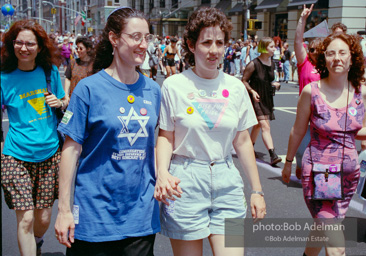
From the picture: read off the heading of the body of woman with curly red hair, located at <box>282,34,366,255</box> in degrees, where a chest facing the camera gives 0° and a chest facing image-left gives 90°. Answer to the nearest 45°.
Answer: approximately 0°

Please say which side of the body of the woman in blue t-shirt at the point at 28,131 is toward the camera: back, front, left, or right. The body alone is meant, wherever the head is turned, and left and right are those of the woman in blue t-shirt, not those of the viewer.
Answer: front

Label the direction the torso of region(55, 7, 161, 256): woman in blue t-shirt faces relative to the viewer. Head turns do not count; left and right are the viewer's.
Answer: facing the viewer and to the right of the viewer

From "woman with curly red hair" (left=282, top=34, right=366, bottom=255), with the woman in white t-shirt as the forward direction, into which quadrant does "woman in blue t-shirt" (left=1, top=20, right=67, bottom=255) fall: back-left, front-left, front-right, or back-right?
front-right

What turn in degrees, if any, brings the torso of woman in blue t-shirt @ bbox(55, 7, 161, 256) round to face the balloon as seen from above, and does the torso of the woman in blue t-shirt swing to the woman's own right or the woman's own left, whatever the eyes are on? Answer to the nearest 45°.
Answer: approximately 135° to the woman's own left

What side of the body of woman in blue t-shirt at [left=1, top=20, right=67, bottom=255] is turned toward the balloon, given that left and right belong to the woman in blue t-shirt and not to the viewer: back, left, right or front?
back

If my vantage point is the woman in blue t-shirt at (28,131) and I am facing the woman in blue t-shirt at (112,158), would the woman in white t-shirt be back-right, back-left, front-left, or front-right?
front-left

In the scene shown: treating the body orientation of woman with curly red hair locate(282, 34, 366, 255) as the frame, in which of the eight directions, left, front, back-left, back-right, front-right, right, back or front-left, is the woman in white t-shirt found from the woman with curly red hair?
front-right

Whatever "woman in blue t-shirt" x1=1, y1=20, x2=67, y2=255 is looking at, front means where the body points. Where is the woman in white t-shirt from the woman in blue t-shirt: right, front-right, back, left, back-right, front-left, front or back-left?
front-left

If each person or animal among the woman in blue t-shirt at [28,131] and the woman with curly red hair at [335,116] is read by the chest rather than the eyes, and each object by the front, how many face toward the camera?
2

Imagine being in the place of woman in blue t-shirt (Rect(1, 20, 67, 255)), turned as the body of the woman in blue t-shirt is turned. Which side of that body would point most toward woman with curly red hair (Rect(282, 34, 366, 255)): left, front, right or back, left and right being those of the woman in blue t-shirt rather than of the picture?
left

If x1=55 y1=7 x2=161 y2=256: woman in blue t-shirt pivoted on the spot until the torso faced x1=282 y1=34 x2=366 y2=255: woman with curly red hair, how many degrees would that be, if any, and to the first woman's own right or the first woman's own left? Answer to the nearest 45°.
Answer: approximately 90° to the first woman's own left
